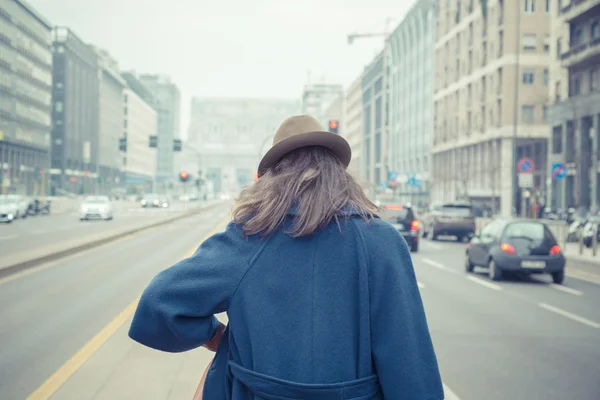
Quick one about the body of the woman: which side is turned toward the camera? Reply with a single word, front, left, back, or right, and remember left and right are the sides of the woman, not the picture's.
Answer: back

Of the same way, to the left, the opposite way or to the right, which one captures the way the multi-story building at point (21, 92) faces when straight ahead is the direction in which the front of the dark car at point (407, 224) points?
to the right

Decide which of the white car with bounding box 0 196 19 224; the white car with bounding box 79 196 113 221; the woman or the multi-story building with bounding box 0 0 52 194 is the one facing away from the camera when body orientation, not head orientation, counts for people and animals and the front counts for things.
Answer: the woman

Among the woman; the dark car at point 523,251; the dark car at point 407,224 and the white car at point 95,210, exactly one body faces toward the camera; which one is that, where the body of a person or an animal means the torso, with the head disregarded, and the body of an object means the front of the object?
the white car

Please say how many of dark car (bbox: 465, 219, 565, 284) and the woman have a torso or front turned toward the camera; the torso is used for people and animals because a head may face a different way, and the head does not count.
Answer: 0

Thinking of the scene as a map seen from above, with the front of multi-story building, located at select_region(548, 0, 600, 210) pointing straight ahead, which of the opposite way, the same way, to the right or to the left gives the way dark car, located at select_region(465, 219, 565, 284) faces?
to the right

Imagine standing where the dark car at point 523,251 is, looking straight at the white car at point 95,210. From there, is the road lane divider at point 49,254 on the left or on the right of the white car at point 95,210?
left

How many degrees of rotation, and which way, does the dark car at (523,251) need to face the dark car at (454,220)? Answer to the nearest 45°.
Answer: approximately 45° to its right

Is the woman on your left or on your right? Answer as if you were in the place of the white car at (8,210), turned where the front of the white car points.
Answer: on your left

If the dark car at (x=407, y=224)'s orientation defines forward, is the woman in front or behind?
behind

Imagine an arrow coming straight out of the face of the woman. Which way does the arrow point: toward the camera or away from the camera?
away from the camera

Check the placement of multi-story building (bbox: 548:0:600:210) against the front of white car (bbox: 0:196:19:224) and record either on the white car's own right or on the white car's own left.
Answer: on the white car's own left

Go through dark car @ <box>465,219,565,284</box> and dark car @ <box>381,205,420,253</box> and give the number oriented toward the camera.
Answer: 0
